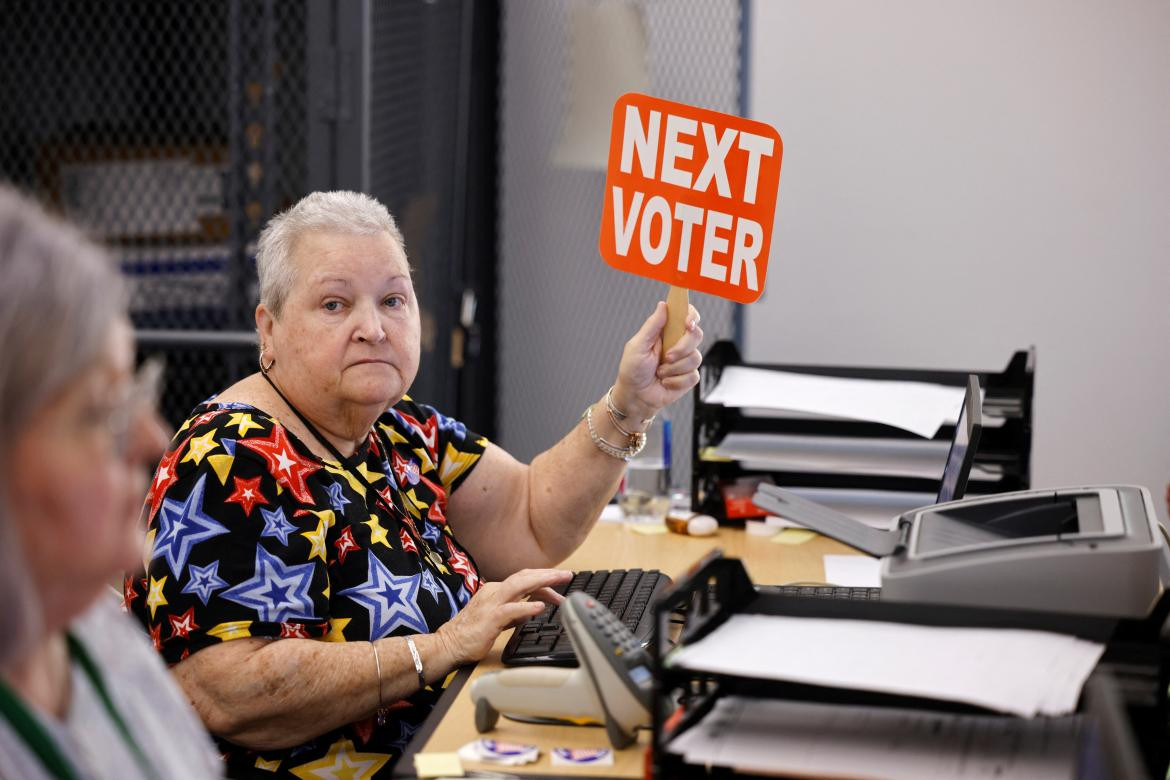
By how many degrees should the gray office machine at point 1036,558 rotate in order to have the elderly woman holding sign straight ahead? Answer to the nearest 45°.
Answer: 0° — it already faces them

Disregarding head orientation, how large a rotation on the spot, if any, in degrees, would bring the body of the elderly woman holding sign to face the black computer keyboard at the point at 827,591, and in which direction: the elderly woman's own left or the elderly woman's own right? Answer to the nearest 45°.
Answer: approximately 45° to the elderly woman's own left

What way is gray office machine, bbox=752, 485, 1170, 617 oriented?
to the viewer's left

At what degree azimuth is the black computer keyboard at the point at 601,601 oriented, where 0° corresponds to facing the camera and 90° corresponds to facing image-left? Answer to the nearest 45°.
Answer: approximately 90°

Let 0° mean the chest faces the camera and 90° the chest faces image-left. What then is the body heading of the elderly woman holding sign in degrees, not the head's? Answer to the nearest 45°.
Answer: approximately 315°

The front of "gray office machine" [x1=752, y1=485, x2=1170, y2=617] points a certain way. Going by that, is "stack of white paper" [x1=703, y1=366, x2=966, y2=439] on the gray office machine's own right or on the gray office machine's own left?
on the gray office machine's own right
